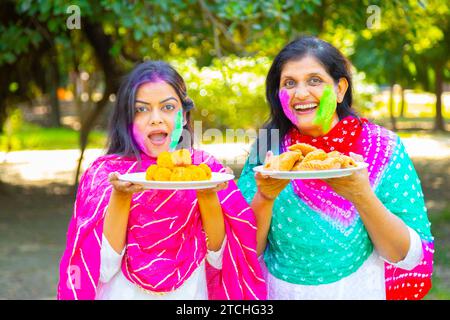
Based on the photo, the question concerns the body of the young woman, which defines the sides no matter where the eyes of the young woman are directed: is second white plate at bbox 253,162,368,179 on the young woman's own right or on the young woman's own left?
on the young woman's own left

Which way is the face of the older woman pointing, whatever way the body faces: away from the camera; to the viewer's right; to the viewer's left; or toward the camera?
toward the camera

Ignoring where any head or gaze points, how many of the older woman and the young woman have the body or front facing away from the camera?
0

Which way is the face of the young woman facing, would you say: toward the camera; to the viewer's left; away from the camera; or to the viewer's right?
toward the camera

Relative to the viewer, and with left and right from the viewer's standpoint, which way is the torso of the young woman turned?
facing the viewer

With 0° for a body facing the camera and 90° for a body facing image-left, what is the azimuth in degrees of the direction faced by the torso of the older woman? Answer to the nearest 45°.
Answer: approximately 45°

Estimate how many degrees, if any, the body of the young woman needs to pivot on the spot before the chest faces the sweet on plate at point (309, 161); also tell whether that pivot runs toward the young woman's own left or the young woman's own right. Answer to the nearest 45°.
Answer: approximately 90° to the young woman's own left
